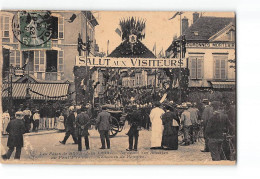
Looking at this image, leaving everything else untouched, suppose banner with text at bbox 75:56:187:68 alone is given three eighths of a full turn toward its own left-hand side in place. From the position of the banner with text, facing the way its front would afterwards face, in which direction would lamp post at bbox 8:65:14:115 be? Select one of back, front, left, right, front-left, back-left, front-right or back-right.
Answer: back-left

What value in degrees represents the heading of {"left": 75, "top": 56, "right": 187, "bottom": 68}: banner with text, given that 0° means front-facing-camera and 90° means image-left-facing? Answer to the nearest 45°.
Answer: approximately 0°

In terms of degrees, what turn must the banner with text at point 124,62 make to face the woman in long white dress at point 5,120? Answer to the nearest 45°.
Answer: approximately 90° to its right
